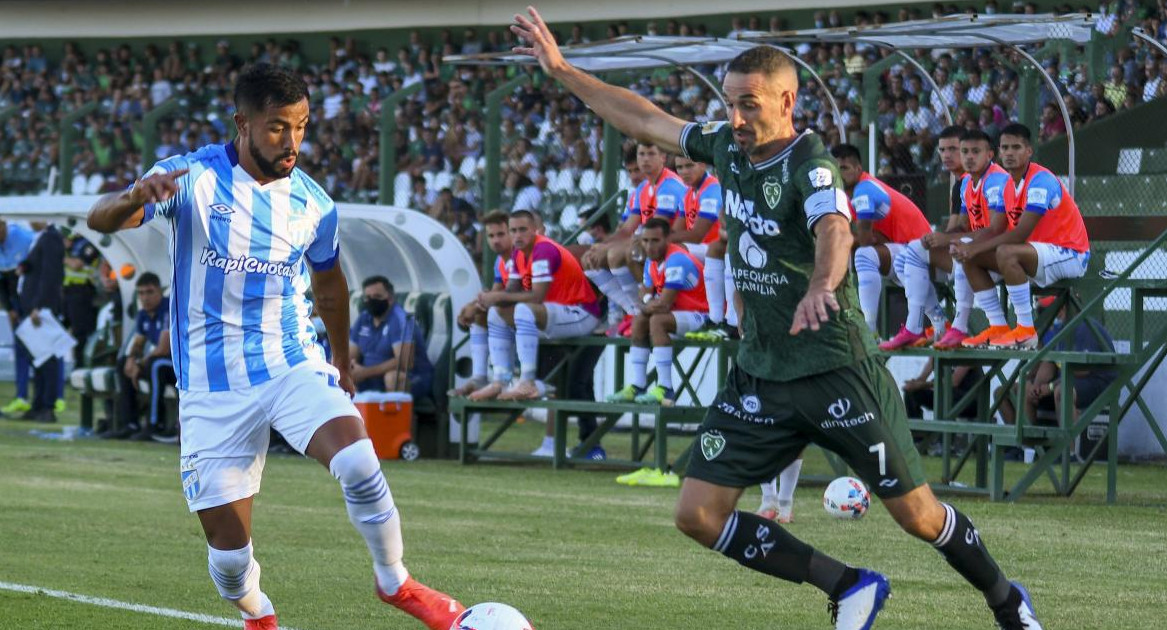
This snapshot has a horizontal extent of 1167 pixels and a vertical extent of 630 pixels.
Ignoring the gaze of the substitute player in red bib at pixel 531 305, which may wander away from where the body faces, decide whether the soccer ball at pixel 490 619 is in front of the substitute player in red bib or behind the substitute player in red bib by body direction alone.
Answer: in front

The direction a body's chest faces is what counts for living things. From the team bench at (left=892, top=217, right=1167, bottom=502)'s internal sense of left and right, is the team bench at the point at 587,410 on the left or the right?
on its right

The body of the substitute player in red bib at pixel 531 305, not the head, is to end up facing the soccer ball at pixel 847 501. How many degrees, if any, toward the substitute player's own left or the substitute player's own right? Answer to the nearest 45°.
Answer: approximately 90° to the substitute player's own left

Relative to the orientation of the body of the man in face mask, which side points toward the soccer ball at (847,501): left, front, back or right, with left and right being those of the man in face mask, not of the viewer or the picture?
left

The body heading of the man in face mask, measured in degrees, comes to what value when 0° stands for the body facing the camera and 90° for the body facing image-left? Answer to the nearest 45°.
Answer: approximately 45°
